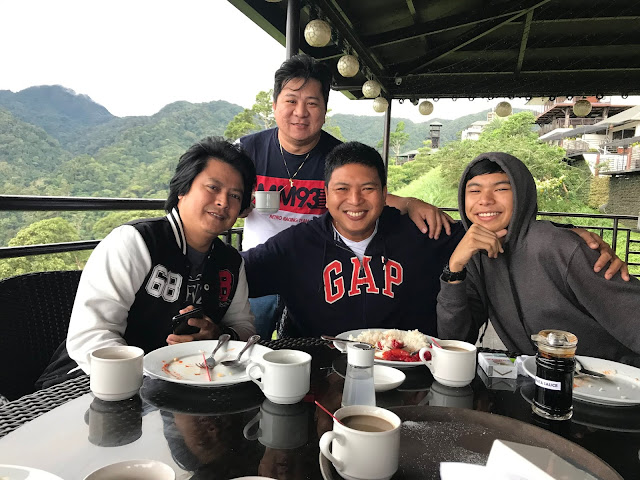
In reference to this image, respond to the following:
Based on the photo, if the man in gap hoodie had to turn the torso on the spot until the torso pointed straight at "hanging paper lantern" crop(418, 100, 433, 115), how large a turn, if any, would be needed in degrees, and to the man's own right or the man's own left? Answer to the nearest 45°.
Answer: approximately 180°

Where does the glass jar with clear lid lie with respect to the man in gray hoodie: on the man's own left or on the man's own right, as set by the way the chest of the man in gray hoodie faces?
on the man's own left

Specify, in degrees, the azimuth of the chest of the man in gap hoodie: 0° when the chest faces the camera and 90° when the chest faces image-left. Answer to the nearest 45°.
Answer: approximately 0°

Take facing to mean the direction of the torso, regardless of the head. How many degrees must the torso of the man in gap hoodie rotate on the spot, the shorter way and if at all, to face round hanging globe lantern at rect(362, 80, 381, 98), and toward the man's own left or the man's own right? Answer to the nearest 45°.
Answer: approximately 180°
